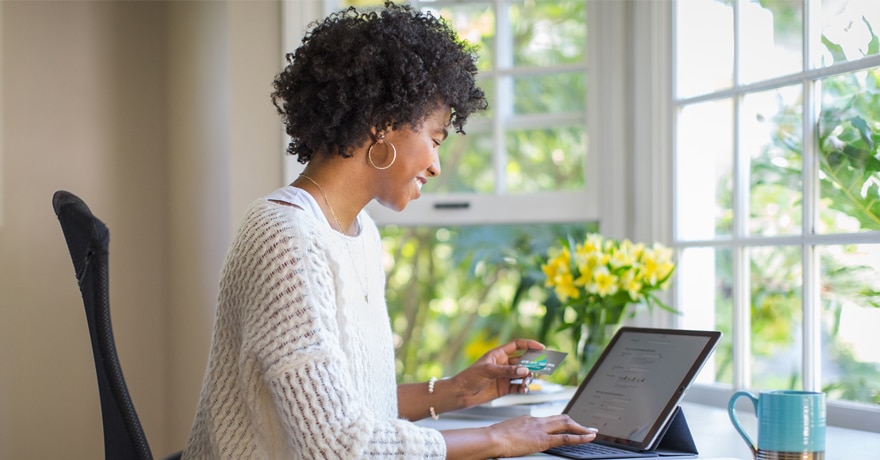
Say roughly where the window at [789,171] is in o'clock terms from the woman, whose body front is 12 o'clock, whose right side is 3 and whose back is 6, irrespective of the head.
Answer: The window is roughly at 11 o'clock from the woman.

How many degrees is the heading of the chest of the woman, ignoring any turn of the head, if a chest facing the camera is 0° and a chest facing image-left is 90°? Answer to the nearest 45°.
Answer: approximately 270°

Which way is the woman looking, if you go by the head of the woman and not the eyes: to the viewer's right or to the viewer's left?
to the viewer's right

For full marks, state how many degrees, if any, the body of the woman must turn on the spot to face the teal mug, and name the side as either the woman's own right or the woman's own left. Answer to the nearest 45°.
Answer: approximately 45° to the woman's own right

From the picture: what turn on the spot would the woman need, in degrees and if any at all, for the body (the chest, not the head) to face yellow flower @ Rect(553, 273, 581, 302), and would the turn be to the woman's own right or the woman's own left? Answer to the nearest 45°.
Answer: approximately 45° to the woman's own left
